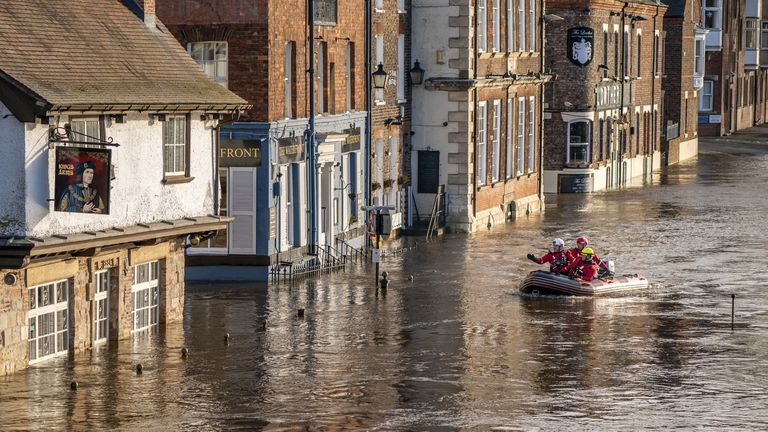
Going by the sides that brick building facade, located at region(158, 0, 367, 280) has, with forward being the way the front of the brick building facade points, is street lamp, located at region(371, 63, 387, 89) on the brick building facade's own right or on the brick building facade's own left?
on the brick building facade's own left

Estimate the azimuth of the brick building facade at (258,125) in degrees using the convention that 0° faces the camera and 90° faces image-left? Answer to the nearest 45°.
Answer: approximately 315°

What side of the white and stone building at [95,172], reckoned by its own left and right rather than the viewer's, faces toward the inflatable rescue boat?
left

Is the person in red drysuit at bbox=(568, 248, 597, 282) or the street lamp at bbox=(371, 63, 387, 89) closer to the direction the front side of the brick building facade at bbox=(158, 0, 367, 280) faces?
the person in red drysuit

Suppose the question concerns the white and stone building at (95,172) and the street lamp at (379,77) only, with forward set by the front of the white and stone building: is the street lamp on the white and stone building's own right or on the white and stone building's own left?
on the white and stone building's own left

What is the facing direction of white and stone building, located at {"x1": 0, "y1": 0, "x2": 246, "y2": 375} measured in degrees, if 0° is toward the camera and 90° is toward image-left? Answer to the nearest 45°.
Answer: approximately 315°

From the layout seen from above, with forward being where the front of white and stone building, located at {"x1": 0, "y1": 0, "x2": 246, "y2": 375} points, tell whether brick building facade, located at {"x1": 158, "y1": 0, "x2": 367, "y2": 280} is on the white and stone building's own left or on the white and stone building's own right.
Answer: on the white and stone building's own left

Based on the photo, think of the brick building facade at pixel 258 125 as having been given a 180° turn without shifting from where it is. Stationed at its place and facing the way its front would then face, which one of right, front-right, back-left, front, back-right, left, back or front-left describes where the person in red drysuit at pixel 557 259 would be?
back-right

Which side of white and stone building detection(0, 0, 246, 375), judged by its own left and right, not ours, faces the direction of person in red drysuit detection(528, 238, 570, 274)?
left

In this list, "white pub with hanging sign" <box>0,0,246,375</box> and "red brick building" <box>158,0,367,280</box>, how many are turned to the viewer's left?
0
